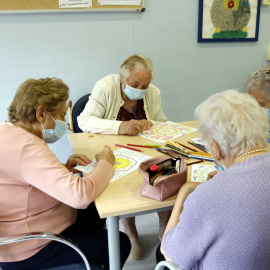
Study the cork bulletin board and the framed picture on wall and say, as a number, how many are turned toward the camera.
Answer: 2

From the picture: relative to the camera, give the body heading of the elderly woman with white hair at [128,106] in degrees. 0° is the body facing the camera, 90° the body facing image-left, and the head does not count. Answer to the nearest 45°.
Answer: approximately 315°

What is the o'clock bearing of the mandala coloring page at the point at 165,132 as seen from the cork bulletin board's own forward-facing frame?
The mandala coloring page is roughly at 11 o'clock from the cork bulletin board.

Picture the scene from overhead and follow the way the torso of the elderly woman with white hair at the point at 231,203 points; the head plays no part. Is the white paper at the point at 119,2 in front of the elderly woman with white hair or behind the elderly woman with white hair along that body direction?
in front

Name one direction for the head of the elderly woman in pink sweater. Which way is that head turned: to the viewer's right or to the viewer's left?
to the viewer's right

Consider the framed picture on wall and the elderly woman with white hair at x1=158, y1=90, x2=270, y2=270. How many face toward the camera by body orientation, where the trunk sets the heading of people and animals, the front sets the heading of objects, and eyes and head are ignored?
1

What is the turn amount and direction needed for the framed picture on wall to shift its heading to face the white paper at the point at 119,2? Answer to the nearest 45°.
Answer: approximately 45° to its right

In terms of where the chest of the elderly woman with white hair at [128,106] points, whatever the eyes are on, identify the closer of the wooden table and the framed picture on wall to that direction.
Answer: the wooden table

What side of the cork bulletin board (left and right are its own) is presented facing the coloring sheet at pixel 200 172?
front

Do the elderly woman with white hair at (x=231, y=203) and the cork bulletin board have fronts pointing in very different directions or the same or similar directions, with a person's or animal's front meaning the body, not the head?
very different directions

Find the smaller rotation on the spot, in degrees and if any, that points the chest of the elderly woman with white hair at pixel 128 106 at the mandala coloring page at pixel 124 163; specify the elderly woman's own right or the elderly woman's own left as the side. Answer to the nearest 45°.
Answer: approximately 45° to the elderly woman's own right

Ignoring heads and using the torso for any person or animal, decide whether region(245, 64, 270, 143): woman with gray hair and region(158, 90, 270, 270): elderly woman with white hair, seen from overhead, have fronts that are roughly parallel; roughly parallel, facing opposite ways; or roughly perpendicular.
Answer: roughly perpendicular

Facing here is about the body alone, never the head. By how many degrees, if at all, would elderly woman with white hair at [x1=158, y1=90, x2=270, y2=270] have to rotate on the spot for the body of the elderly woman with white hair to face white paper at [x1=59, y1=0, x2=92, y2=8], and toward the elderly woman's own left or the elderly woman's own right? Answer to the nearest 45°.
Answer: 0° — they already face it
